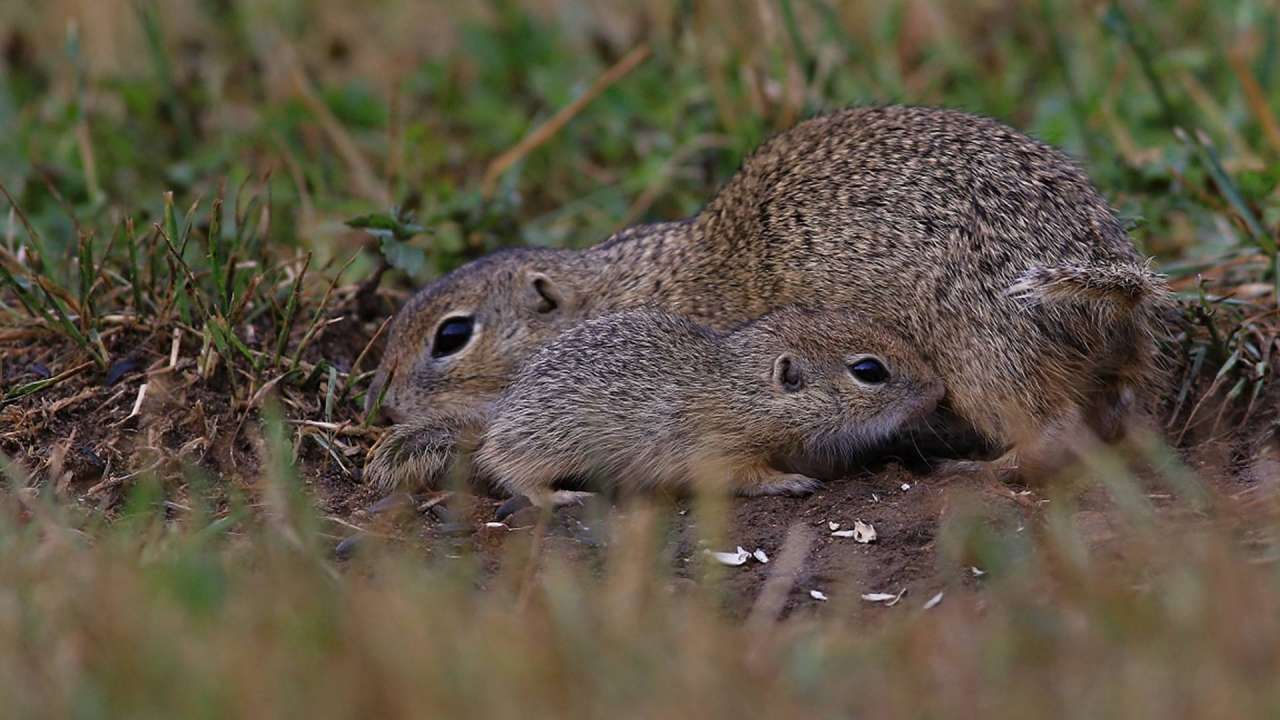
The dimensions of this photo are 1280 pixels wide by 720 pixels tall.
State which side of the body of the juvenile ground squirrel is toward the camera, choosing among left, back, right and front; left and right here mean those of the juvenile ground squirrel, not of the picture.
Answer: right

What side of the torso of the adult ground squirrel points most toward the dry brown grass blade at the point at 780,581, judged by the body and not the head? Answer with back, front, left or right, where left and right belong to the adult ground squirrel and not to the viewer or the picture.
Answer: left

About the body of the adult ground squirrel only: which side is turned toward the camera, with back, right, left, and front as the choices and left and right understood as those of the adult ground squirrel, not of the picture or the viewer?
left

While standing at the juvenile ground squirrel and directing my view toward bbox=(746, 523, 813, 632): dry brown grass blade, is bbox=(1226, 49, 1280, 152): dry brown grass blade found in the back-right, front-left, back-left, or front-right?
back-left

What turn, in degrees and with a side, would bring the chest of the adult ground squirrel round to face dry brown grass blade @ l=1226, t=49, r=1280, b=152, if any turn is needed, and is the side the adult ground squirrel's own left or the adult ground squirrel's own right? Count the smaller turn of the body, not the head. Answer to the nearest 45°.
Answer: approximately 135° to the adult ground squirrel's own right

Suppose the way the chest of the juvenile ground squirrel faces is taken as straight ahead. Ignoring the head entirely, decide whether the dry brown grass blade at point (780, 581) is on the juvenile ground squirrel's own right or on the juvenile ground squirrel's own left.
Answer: on the juvenile ground squirrel's own right

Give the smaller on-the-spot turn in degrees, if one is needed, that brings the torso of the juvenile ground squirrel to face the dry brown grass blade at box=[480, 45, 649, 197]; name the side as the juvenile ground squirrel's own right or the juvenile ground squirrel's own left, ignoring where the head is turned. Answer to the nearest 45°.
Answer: approximately 90° to the juvenile ground squirrel's own left

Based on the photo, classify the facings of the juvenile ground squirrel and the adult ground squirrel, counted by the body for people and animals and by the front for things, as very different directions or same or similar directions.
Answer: very different directions
